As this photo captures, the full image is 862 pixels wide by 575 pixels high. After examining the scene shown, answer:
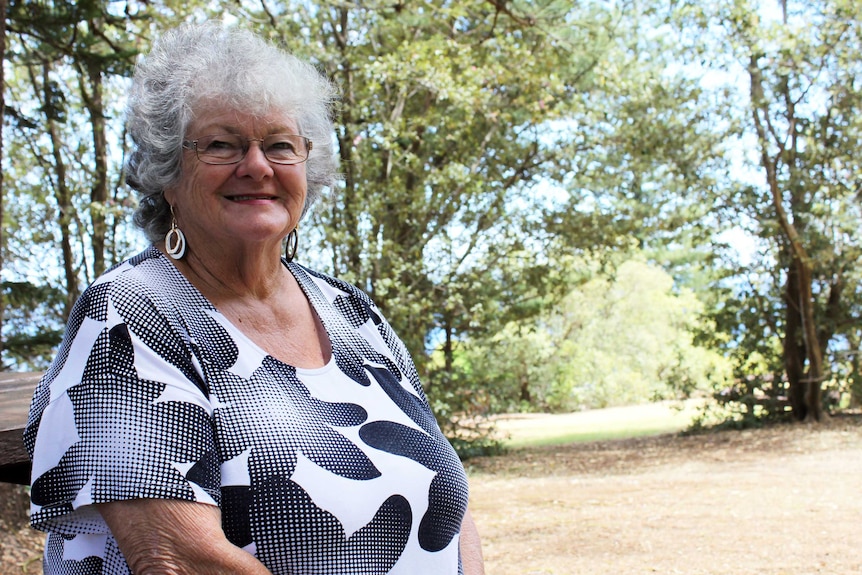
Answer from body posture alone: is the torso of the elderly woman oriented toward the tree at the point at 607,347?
no

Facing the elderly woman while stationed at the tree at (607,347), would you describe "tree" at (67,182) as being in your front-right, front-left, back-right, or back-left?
front-right

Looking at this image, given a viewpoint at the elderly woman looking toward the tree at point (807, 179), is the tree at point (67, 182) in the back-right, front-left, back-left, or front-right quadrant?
front-left

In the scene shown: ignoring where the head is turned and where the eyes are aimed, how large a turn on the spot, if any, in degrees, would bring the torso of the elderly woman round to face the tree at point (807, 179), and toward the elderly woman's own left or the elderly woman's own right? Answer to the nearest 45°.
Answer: approximately 90° to the elderly woman's own left

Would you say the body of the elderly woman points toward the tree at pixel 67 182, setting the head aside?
no

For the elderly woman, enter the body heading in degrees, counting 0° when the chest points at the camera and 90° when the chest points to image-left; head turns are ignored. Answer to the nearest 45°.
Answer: approximately 315°

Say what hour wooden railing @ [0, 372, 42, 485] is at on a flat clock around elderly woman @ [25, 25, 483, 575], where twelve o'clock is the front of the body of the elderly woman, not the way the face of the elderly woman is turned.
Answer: The wooden railing is roughly at 6 o'clock from the elderly woman.
